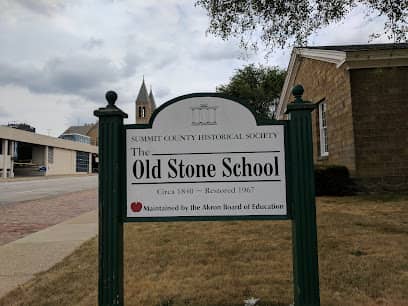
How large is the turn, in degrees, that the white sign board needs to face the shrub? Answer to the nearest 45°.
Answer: approximately 135° to its left

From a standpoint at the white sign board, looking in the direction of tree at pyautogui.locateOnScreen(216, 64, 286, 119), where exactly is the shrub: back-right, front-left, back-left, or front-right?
front-right

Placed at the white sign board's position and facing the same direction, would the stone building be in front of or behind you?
behind

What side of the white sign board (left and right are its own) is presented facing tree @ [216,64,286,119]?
back

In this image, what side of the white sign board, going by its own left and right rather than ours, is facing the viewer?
front

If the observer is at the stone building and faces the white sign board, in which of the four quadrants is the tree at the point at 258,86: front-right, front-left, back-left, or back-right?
back-right
